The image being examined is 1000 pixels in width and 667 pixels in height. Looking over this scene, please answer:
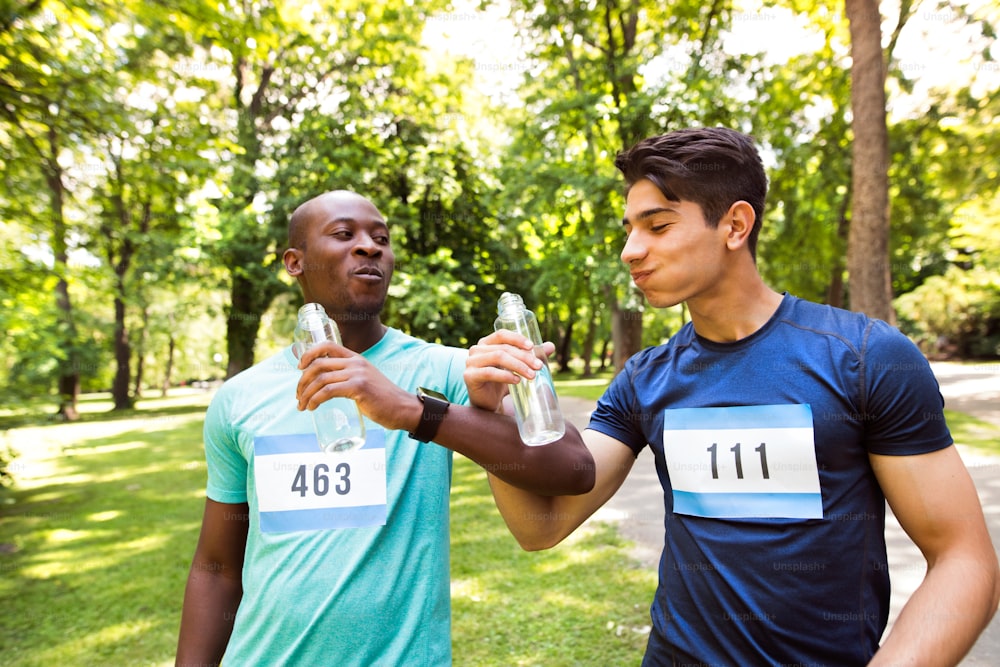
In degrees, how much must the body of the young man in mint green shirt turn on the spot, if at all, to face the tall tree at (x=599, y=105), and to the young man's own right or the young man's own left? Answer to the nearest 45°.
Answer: approximately 135° to the young man's own left

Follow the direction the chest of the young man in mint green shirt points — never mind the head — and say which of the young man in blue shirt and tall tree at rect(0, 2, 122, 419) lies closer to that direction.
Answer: the young man in blue shirt

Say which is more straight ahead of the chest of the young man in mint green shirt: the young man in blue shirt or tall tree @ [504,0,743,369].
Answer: the young man in blue shirt

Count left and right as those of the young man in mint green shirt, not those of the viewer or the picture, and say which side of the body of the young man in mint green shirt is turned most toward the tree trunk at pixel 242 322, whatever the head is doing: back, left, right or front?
back

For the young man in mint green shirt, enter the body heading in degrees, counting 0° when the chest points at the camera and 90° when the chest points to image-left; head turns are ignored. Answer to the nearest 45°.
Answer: approximately 0°

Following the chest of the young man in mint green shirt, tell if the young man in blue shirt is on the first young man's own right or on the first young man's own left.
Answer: on the first young man's own left

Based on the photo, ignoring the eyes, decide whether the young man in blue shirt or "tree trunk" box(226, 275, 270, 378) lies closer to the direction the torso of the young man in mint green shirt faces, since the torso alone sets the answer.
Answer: the young man in blue shirt
